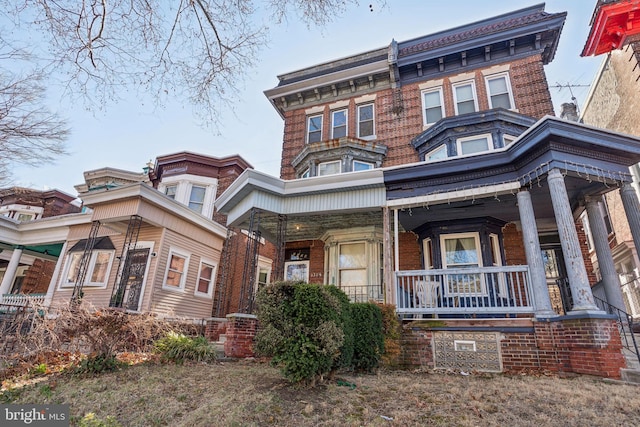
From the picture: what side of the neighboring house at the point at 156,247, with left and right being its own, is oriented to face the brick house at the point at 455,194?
left

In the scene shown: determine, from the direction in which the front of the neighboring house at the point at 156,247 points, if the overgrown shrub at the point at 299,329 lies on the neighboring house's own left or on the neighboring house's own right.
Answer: on the neighboring house's own left

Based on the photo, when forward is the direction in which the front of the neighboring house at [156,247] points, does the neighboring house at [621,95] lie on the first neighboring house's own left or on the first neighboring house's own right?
on the first neighboring house's own left

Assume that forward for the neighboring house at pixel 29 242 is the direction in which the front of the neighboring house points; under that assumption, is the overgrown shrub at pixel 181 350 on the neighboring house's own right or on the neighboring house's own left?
on the neighboring house's own left

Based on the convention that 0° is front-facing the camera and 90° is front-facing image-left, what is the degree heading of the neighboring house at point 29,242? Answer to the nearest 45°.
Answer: approximately 45°

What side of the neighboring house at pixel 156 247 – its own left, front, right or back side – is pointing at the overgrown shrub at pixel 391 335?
left

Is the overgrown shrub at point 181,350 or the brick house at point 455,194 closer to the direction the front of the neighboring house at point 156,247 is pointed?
the overgrown shrub

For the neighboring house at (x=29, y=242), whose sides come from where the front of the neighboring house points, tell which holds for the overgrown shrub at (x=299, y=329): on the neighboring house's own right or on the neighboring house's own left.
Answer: on the neighboring house's own left

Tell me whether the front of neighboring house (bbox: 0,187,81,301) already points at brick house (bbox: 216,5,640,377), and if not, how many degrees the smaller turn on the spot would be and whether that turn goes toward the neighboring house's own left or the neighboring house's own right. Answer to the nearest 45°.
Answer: approximately 90° to the neighboring house's own left
